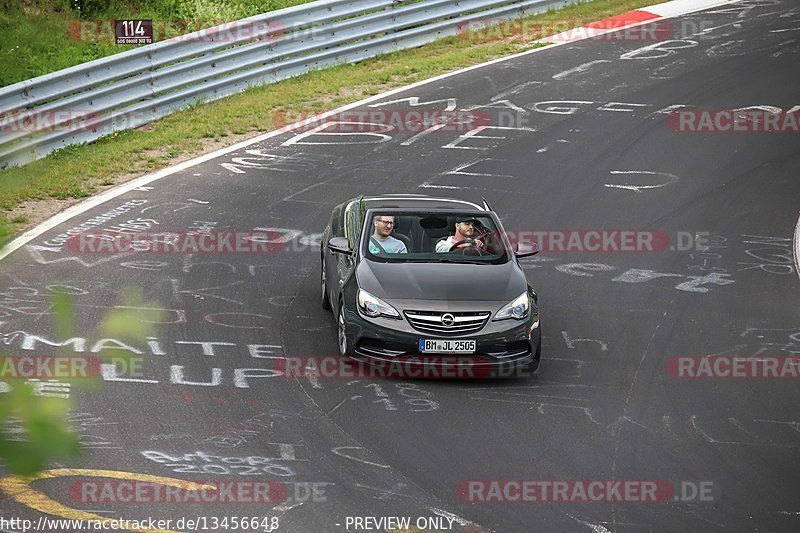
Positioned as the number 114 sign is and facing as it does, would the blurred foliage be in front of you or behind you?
in front

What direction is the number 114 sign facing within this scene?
toward the camera

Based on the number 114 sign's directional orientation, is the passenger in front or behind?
in front

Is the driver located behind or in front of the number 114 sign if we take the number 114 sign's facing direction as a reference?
in front

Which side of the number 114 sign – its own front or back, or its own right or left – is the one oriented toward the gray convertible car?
front
